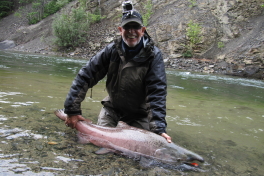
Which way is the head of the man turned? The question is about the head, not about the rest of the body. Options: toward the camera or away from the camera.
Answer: toward the camera

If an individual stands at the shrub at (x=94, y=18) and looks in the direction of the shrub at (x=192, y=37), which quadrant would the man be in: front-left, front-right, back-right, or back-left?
front-right

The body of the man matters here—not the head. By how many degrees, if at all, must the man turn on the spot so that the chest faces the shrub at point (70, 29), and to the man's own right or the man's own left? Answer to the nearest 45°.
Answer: approximately 180°

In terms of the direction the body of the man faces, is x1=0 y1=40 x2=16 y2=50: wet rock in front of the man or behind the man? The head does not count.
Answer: behind

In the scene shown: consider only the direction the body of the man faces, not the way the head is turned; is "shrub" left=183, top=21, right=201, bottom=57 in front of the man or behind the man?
behind

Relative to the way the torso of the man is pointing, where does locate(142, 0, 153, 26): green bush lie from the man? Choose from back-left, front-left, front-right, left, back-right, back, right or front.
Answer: back

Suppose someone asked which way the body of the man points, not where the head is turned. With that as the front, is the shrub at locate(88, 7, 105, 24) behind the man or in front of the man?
behind

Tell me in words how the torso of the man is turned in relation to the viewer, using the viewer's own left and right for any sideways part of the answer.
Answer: facing the viewer
